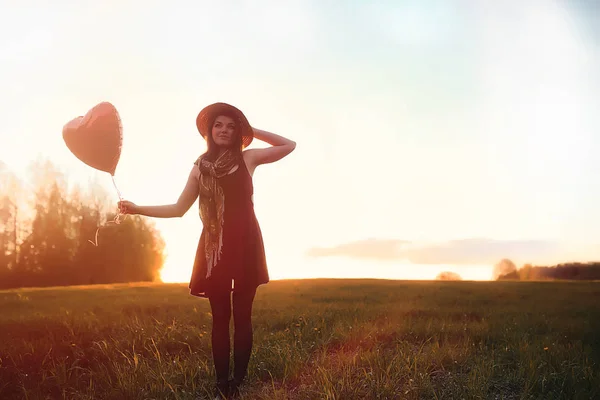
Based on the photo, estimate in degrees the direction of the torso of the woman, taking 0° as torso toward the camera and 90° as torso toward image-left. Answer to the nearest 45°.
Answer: approximately 0°

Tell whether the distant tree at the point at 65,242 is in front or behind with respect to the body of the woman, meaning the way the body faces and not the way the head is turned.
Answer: behind
